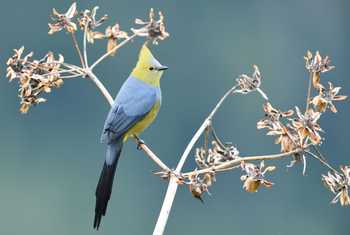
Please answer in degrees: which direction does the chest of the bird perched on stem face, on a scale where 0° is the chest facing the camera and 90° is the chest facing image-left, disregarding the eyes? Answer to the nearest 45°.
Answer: approximately 270°

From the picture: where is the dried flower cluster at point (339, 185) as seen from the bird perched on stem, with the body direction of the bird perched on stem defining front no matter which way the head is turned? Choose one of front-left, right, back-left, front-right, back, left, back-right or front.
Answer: front-right
